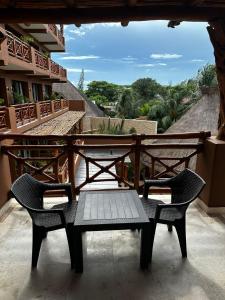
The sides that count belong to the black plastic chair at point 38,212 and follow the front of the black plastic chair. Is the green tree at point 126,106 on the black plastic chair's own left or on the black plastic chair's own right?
on the black plastic chair's own left

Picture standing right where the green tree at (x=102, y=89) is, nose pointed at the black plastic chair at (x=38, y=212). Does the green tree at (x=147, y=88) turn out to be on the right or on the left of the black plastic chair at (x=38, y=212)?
left

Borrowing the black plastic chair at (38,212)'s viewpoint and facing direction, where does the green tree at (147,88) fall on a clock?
The green tree is roughly at 10 o'clock from the black plastic chair.

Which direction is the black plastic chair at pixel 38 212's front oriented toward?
to the viewer's right

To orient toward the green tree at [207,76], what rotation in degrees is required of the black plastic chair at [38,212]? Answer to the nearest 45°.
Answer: approximately 45° to its left

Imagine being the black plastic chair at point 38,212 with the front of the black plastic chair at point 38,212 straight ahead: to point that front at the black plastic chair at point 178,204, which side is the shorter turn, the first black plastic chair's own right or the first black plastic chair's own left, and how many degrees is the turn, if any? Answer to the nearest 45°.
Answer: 0° — it already faces it

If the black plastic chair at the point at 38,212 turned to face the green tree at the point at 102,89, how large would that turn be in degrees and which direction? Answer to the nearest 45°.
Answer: approximately 90° to its left

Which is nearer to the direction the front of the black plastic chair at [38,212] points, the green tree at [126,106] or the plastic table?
the plastic table
